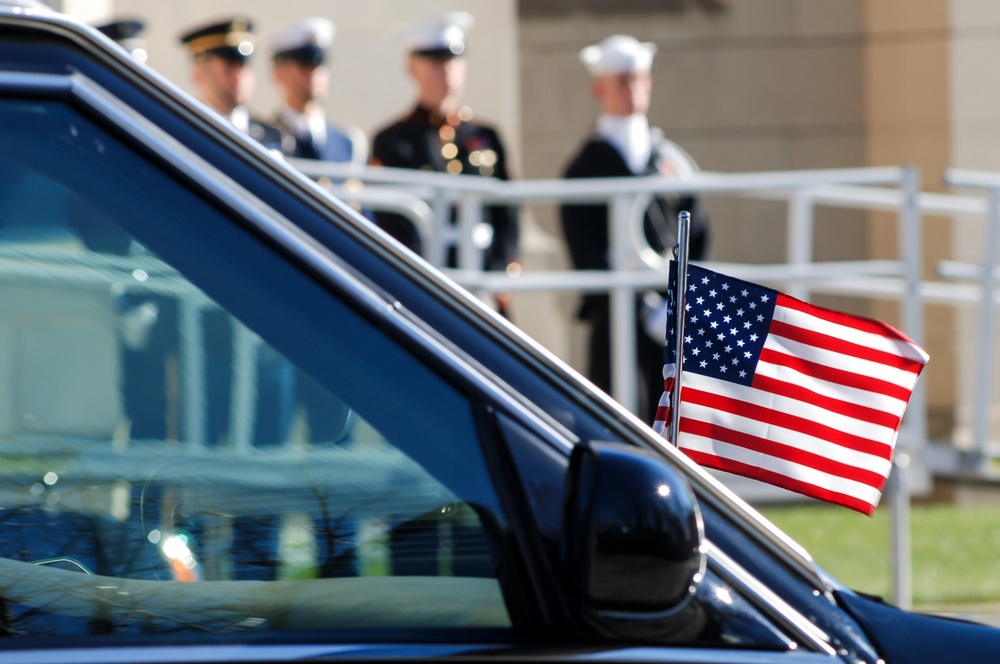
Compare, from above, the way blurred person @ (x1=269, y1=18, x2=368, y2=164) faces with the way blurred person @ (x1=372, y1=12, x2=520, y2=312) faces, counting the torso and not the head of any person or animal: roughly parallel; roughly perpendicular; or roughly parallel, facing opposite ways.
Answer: roughly parallel

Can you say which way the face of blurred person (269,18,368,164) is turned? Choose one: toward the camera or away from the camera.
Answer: toward the camera

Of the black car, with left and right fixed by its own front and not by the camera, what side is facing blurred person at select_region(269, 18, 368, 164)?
left

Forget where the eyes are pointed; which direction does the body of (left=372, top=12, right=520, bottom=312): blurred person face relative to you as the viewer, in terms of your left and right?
facing the viewer and to the right of the viewer

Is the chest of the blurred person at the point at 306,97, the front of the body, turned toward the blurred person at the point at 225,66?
no

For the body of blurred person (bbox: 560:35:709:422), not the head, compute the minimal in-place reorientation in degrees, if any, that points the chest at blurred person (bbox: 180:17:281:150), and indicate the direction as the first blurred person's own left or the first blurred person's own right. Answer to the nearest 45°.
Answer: approximately 135° to the first blurred person's own right

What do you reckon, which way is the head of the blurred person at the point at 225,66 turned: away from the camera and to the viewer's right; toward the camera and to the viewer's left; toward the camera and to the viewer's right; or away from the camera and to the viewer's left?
toward the camera and to the viewer's right

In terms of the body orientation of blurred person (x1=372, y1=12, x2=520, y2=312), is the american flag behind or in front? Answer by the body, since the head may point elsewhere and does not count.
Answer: in front

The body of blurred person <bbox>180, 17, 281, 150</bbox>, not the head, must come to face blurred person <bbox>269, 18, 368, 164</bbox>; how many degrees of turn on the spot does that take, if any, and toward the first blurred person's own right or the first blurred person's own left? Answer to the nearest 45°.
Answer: approximately 90° to the first blurred person's own left

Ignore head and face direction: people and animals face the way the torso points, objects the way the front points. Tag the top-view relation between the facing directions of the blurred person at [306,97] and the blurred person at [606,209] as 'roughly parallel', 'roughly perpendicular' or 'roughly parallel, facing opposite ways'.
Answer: roughly parallel

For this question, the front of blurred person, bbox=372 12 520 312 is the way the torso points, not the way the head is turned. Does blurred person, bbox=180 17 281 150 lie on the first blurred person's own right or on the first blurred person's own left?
on the first blurred person's own right

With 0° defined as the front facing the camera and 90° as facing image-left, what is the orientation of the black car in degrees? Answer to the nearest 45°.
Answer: approximately 270°

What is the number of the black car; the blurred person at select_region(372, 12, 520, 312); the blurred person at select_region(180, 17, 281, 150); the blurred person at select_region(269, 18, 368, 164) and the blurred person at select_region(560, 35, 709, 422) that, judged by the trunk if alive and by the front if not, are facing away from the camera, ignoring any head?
0

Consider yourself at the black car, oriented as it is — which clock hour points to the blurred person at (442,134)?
The blurred person is roughly at 9 o'clock from the black car.

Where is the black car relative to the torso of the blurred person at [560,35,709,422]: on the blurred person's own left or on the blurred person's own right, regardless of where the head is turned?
on the blurred person's own right

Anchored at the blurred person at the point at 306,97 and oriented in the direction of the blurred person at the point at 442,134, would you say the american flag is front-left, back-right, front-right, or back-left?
front-right

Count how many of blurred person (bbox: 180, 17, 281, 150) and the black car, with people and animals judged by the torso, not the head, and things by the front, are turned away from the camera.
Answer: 0

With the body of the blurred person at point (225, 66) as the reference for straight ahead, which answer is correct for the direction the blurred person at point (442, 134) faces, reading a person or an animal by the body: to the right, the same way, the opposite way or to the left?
the same way

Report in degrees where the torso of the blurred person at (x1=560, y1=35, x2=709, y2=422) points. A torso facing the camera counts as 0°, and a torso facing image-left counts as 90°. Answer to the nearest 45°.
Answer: approximately 315°
